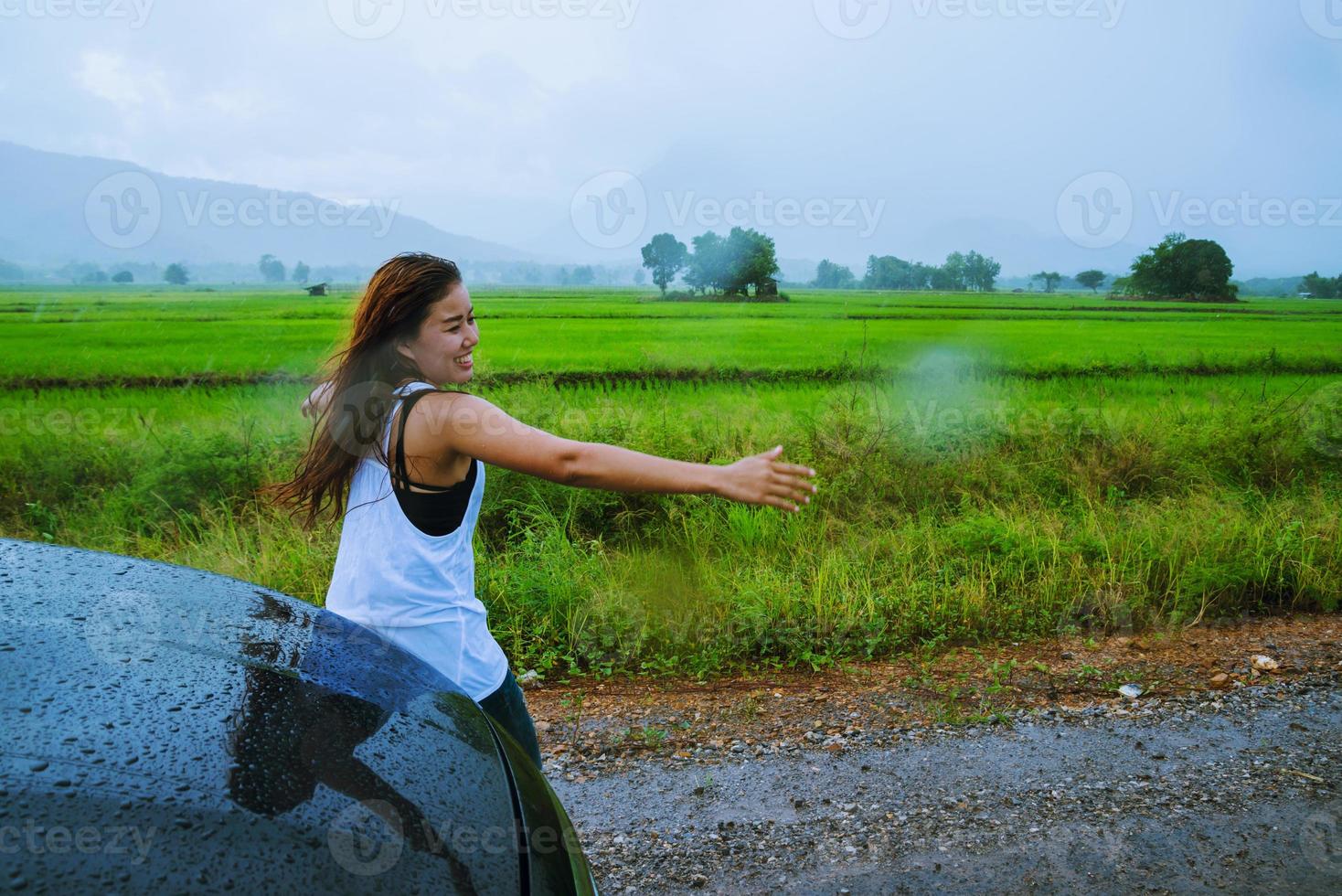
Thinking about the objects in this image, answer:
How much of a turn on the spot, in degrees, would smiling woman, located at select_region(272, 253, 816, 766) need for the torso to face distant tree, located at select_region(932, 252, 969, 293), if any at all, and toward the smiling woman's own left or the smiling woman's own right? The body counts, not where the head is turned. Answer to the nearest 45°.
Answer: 0° — they already face it

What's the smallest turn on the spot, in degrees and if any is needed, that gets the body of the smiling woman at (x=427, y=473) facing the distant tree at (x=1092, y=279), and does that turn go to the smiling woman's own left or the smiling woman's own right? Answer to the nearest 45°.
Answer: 0° — they already face it

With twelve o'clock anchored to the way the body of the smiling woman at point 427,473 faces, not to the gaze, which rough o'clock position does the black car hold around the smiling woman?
The black car is roughly at 5 o'clock from the smiling woman.

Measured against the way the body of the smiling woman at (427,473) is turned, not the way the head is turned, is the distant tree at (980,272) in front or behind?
in front

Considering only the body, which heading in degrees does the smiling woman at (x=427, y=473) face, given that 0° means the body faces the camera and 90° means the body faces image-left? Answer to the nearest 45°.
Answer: approximately 225°

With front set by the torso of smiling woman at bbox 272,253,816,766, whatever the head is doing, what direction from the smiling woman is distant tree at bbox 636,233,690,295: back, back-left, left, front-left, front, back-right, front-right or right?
front-left

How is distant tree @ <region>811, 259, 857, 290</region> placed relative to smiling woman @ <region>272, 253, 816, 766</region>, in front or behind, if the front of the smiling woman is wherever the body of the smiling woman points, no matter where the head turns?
in front

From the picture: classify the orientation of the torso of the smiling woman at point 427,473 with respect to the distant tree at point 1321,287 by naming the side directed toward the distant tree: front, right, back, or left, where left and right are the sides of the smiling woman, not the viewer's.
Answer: front
